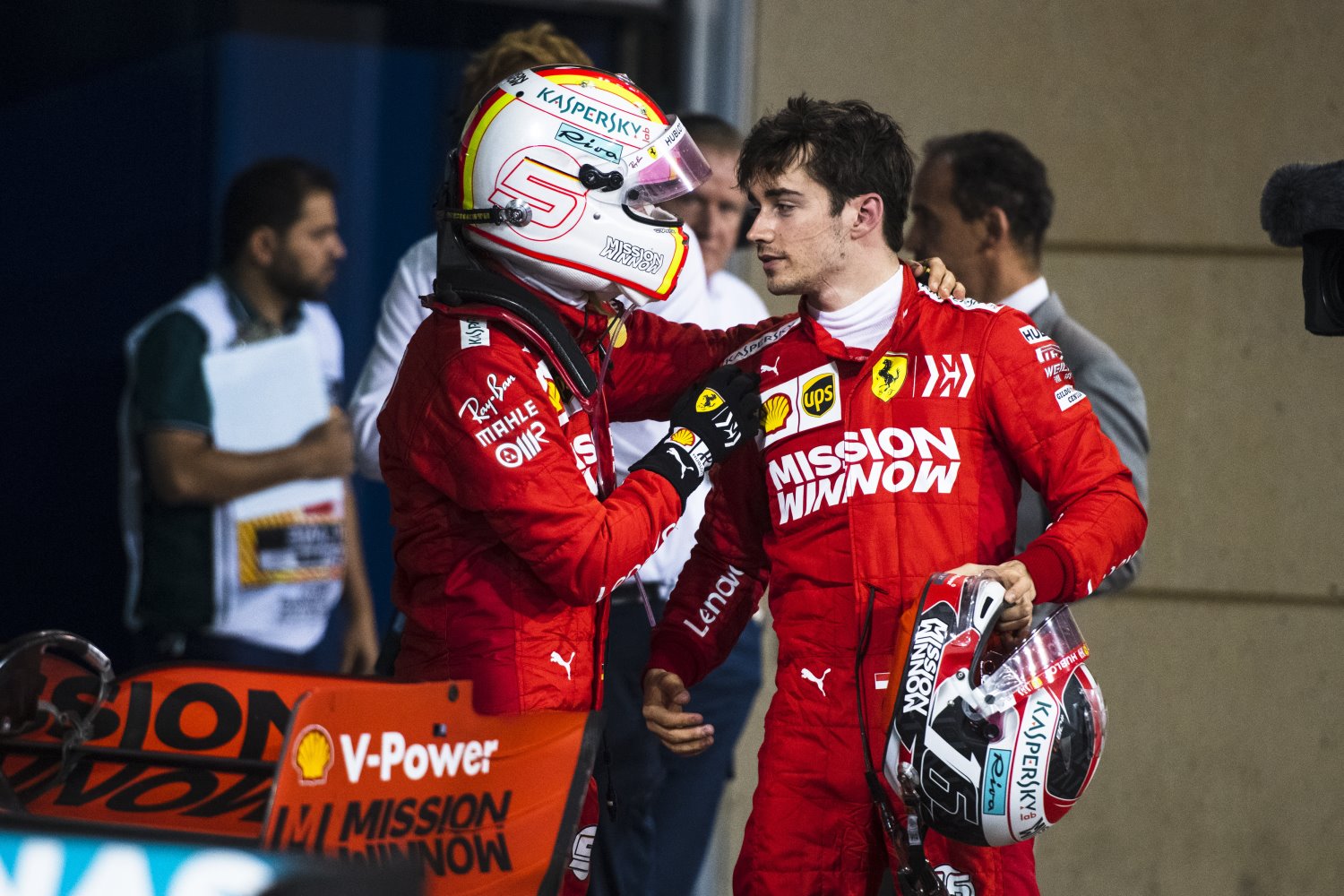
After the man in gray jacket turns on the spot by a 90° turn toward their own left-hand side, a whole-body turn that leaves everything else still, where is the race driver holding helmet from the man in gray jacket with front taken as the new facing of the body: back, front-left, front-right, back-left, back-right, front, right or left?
front

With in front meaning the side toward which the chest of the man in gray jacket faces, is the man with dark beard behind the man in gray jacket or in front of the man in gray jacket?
in front

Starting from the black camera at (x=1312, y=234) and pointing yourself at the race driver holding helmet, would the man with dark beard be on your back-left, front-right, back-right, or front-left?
front-right

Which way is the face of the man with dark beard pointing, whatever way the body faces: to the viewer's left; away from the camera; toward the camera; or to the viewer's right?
to the viewer's right

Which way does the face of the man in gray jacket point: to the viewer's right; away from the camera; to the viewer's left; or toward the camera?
to the viewer's left

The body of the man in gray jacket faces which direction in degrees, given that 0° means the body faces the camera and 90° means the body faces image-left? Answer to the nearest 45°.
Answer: approximately 90°

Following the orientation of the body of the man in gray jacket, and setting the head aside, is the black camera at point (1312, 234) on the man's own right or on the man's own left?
on the man's own left
